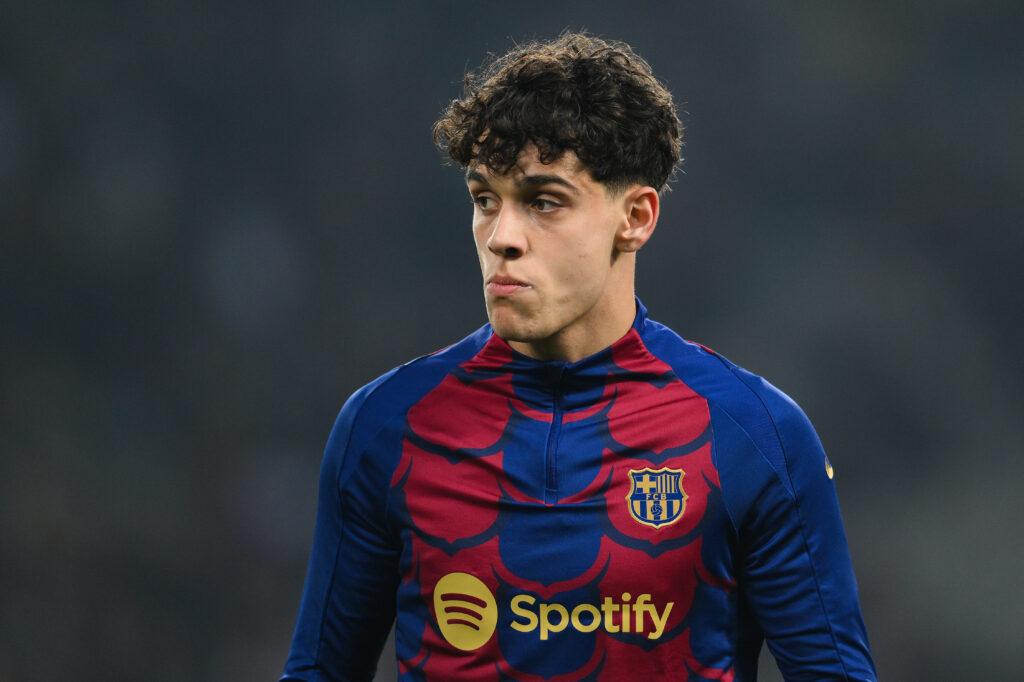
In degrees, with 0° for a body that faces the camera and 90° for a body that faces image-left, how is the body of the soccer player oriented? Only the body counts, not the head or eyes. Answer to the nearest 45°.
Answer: approximately 0°
